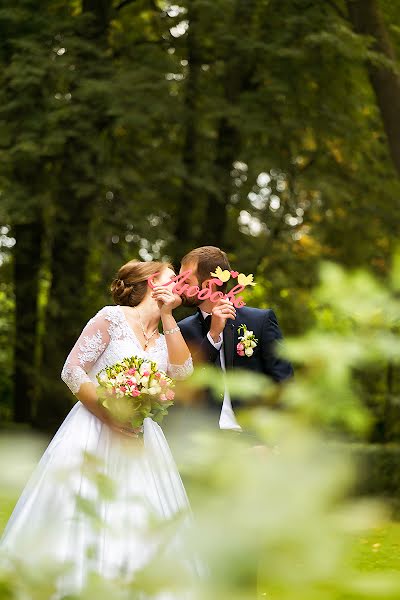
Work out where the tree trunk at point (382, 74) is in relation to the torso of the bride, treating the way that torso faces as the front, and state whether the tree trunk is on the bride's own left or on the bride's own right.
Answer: on the bride's own left

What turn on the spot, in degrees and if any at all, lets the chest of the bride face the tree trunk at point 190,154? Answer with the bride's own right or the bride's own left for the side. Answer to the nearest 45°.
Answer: approximately 135° to the bride's own left

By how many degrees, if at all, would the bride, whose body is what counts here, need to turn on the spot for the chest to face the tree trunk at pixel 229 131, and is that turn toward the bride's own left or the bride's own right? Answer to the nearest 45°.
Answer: approximately 135° to the bride's own left

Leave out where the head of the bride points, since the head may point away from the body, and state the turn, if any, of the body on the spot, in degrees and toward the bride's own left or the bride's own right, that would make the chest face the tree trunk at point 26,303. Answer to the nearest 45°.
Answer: approximately 135° to the bride's own left

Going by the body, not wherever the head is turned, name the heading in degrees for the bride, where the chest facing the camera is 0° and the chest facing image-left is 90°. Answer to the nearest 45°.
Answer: approximately 315°

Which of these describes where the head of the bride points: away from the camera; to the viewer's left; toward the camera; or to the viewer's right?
to the viewer's right
